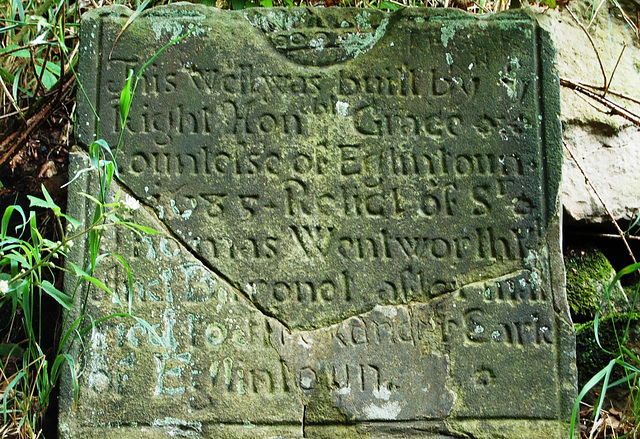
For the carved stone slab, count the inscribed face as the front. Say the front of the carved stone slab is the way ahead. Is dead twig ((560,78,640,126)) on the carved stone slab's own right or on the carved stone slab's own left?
on the carved stone slab's own left

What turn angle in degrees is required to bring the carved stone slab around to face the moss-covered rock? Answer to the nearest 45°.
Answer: approximately 135° to its left

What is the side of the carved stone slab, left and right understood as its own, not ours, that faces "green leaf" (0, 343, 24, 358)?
right

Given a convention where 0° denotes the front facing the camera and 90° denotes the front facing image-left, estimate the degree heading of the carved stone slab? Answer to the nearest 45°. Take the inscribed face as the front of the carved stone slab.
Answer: approximately 0°

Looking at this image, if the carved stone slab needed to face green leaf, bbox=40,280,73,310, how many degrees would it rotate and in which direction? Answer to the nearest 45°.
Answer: approximately 90° to its right
